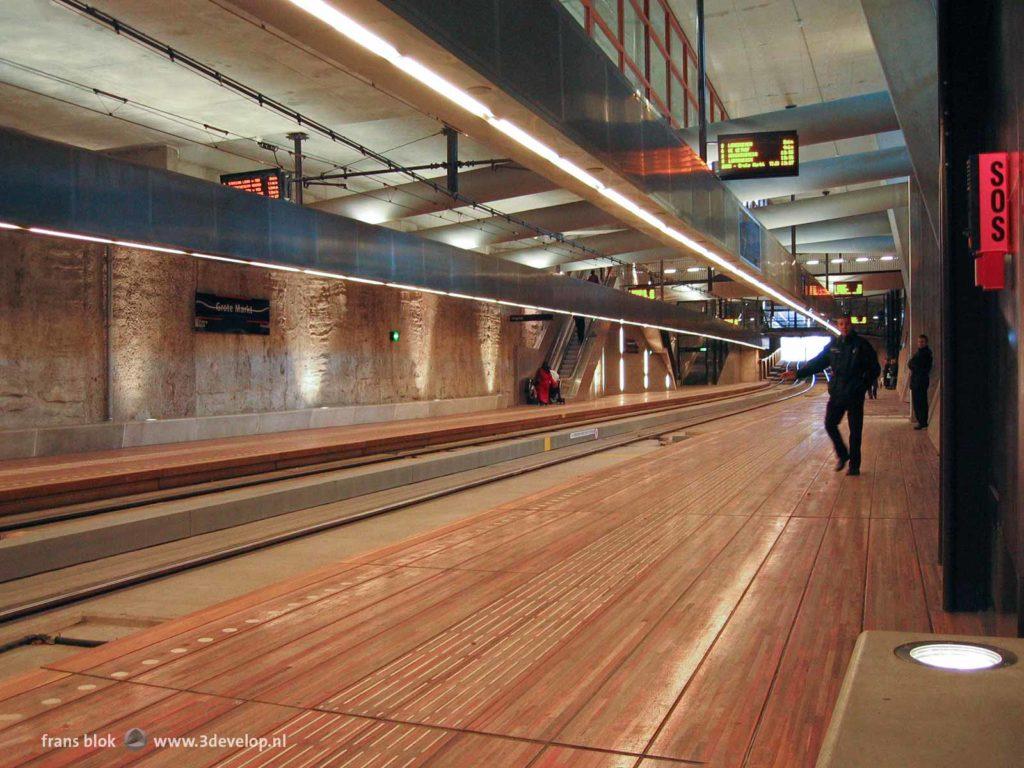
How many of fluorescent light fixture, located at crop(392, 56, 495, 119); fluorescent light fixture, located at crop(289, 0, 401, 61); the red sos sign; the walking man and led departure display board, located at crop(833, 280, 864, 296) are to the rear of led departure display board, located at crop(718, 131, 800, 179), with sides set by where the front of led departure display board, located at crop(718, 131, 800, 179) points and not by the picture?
1

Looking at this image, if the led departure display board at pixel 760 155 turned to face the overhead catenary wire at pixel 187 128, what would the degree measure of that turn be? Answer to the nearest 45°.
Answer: approximately 90° to its right

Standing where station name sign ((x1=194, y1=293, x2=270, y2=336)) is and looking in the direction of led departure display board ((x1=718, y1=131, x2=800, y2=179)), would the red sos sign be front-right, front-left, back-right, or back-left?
front-right

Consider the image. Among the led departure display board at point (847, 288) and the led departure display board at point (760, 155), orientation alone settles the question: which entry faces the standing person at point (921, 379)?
the led departure display board at point (847, 288)

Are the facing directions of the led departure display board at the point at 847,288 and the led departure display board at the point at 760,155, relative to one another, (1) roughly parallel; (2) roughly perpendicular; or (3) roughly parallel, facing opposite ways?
roughly parallel

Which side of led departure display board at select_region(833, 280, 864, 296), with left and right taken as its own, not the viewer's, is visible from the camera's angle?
front

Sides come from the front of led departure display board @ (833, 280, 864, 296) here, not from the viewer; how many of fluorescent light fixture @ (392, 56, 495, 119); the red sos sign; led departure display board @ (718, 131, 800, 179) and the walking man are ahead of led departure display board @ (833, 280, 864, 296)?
4

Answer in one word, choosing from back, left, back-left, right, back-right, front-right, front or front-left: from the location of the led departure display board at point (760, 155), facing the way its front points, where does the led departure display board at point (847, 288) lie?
back

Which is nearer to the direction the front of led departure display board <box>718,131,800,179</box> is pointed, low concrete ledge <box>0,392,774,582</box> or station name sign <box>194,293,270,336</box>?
the low concrete ledge

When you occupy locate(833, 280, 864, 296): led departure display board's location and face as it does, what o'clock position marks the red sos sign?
The red sos sign is roughly at 12 o'clock from the led departure display board.

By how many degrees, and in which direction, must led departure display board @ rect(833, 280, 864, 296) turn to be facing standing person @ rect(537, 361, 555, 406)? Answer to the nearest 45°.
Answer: approximately 45° to its right

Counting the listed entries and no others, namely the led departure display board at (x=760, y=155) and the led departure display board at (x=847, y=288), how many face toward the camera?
2

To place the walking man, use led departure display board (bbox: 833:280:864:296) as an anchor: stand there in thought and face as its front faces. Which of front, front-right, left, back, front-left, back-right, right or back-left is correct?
front

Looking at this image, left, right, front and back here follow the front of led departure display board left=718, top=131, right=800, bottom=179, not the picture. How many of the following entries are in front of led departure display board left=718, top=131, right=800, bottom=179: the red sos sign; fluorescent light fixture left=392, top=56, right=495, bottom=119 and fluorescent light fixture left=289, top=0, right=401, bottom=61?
3

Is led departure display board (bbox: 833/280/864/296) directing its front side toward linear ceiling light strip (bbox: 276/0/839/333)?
yes

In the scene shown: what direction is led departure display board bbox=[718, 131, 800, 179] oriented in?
toward the camera

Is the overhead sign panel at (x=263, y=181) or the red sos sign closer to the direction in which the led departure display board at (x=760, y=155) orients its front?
the red sos sign
